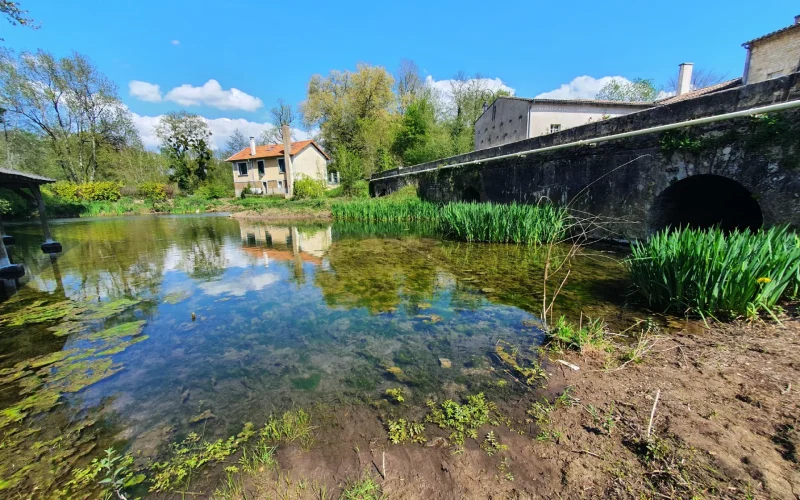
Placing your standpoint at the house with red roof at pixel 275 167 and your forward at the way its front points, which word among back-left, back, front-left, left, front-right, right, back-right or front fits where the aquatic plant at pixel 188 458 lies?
front-left

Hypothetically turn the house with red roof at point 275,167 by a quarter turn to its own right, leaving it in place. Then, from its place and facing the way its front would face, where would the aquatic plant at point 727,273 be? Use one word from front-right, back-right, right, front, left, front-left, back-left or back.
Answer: back-left

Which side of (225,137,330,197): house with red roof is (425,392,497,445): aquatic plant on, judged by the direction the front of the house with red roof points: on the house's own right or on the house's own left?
on the house's own left

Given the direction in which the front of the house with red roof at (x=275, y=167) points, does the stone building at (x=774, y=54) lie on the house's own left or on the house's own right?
on the house's own left

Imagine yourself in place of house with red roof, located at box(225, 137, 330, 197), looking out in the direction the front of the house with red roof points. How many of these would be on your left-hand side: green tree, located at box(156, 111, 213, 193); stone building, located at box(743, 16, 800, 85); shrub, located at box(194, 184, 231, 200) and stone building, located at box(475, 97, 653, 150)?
2

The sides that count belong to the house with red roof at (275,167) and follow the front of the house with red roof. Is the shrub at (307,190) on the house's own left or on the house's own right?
on the house's own left

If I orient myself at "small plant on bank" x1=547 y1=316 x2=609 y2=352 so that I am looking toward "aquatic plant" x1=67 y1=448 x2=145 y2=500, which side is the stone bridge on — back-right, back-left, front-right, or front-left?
back-right

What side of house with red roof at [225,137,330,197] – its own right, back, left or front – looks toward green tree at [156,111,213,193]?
right

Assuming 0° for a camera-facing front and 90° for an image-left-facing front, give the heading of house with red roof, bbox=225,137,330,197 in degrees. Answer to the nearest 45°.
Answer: approximately 45°

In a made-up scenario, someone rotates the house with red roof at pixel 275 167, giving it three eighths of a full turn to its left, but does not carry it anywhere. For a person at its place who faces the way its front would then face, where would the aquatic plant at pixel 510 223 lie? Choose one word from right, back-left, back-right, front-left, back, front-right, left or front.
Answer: right

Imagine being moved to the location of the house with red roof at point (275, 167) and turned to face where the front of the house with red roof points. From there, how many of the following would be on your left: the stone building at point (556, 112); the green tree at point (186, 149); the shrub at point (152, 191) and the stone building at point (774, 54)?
2

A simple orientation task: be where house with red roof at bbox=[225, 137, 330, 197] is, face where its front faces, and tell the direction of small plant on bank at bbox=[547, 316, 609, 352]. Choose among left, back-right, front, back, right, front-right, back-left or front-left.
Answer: front-left

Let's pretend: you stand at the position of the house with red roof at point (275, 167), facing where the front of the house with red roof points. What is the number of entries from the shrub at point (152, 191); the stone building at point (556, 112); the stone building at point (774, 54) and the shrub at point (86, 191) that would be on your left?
2

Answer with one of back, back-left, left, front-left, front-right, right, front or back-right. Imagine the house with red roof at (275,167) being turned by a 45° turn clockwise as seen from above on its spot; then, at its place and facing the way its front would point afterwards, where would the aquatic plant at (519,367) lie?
left

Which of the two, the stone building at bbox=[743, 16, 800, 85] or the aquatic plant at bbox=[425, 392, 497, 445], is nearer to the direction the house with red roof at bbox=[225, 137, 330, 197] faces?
the aquatic plant

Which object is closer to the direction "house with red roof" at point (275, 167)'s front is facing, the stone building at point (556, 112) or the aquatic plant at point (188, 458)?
the aquatic plant

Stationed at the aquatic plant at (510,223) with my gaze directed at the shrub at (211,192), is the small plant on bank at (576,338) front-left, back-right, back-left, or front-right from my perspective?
back-left
